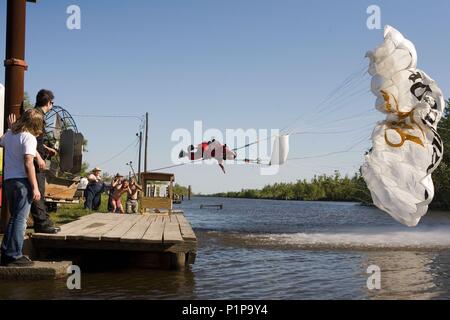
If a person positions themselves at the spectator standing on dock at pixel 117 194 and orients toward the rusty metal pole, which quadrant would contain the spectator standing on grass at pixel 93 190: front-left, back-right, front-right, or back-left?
back-right

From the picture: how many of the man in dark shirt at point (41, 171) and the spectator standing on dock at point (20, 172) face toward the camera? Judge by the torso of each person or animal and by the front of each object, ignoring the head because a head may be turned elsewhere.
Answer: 0

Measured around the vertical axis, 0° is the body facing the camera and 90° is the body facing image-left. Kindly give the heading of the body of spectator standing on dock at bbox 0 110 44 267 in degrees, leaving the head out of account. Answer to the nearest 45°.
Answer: approximately 225°

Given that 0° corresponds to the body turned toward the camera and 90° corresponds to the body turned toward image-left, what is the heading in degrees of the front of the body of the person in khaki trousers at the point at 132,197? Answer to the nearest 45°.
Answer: approximately 315°

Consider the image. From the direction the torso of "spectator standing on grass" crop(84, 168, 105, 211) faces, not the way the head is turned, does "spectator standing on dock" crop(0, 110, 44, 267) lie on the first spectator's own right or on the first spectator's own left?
on the first spectator's own right

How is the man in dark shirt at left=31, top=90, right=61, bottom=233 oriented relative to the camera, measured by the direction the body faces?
to the viewer's right

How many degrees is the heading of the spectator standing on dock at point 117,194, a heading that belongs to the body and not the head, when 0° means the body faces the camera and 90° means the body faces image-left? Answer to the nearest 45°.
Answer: approximately 315°

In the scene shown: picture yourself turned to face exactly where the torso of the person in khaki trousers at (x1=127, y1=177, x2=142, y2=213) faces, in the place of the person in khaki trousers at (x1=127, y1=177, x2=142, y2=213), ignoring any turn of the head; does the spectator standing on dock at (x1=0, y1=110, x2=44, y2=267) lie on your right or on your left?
on your right

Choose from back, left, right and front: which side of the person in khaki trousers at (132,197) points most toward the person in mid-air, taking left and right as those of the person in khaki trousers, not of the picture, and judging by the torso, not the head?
front
